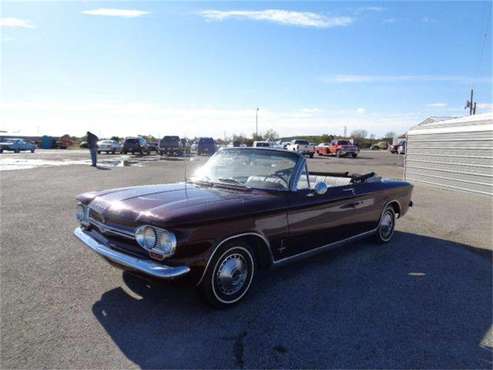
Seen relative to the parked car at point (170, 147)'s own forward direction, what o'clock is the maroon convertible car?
The maroon convertible car is roughly at 6 o'clock from the parked car.

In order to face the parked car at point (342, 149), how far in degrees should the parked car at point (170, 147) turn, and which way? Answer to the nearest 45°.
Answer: approximately 90° to its right

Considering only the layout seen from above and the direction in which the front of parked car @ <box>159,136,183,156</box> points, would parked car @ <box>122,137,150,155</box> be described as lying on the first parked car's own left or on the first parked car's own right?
on the first parked car's own right

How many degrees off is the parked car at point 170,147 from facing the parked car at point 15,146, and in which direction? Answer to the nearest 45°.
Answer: approximately 90° to its left

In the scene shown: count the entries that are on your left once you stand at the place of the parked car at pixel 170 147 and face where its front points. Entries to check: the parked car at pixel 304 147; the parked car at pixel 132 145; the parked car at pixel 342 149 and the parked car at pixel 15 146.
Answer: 2

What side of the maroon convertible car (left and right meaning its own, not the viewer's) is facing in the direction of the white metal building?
back

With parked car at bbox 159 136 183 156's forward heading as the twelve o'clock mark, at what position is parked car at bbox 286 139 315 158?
parked car at bbox 286 139 315 158 is roughly at 9 o'clock from parked car at bbox 159 136 183 156.

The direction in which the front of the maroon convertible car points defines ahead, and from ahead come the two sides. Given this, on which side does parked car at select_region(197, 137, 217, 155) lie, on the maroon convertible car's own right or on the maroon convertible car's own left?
on the maroon convertible car's own right
